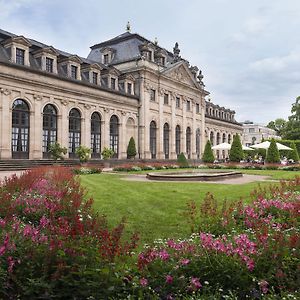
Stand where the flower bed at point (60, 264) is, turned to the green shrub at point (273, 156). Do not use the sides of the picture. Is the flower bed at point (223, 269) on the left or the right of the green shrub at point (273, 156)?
right

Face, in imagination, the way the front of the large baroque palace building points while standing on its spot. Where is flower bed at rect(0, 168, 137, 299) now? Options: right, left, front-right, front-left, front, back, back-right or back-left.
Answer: front-right

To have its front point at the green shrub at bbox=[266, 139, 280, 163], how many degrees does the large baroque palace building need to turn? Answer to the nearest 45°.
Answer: approximately 45° to its left

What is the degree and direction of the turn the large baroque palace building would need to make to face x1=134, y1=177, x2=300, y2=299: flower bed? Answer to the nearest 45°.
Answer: approximately 45° to its right

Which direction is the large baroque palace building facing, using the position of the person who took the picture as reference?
facing the viewer and to the right of the viewer
